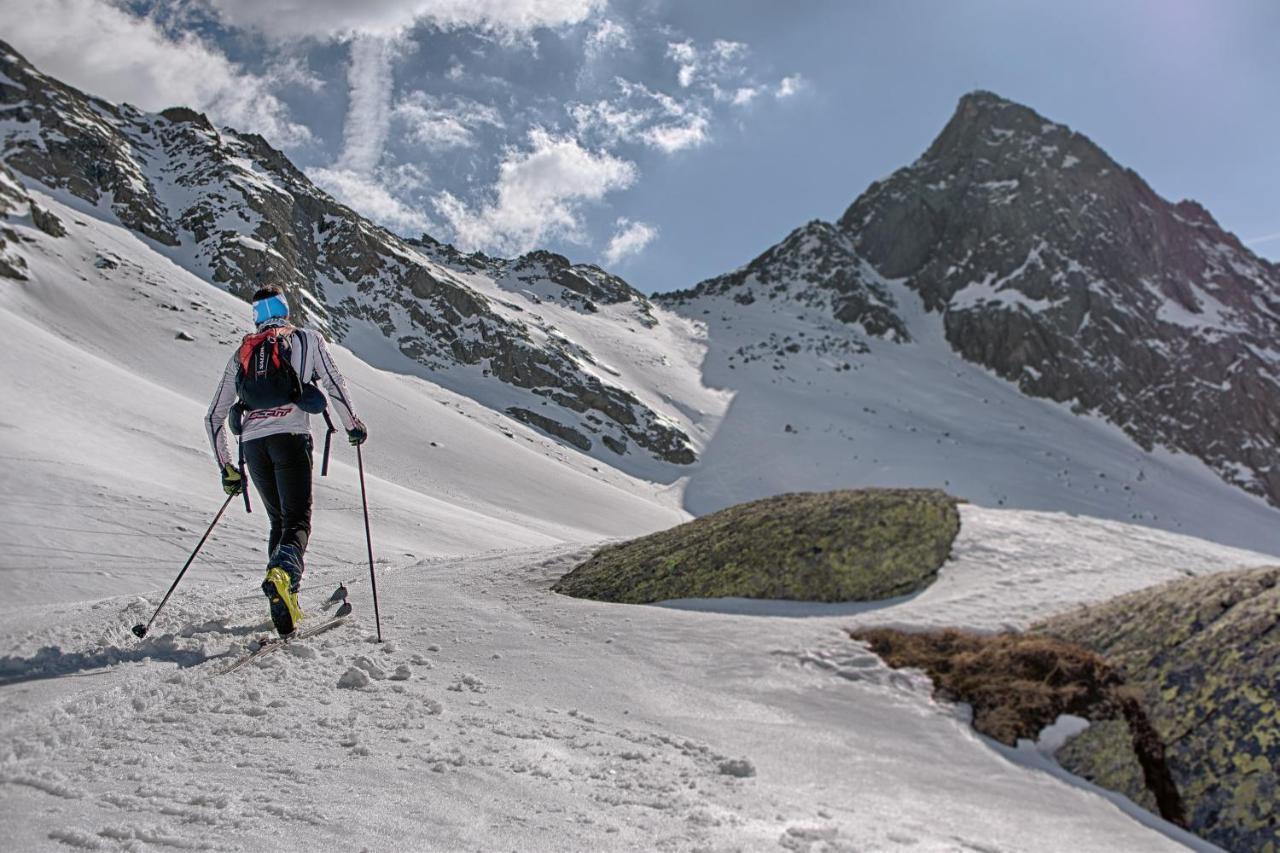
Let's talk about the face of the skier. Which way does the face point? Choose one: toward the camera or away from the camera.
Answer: away from the camera

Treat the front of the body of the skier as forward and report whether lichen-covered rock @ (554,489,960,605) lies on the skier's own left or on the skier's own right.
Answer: on the skier's own right

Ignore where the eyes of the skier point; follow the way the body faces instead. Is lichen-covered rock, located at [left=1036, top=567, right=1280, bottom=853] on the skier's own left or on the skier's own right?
on the skier's own right

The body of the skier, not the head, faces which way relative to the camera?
away from the camera
